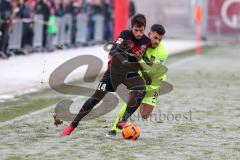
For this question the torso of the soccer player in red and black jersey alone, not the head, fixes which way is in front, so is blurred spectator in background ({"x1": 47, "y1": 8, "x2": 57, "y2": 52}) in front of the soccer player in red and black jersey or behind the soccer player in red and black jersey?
behind

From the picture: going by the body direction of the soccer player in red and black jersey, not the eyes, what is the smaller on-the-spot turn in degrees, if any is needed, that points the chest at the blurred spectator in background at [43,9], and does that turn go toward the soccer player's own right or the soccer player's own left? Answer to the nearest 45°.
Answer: approximately 135° to the soccer player's own left

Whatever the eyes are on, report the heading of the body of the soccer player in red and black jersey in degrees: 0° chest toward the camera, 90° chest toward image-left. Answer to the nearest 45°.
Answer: approximately 315°

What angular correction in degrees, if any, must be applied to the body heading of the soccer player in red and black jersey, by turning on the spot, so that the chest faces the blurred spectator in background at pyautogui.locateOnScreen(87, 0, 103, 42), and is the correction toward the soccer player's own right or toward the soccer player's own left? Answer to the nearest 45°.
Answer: approximately 135° to the soccer player's own left

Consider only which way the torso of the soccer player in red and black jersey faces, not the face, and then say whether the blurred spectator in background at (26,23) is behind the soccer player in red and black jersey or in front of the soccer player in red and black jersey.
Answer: behind

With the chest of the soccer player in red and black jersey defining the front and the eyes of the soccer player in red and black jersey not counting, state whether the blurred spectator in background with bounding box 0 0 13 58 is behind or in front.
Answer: behind
